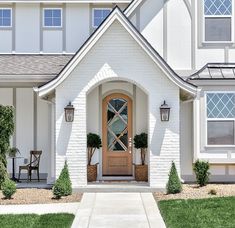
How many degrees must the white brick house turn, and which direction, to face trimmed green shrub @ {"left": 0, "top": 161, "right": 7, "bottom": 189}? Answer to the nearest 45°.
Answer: approximately 45° to its right

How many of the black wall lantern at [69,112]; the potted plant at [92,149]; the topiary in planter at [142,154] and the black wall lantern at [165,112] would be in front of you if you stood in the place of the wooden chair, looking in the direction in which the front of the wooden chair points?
0

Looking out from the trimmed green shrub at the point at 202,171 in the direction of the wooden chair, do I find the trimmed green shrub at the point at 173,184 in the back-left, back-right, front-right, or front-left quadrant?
front-left

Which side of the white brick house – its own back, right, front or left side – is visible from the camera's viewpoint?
front
